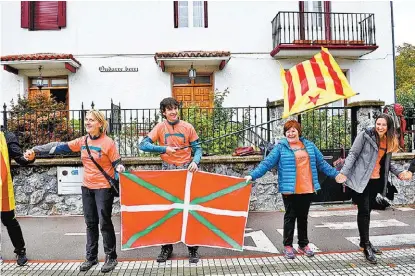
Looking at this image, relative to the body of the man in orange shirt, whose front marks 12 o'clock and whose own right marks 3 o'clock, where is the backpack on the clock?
The backpack is roughly at 9 o'clock from the man in orange shirt.

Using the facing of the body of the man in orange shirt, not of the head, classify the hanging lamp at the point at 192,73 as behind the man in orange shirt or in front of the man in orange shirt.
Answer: behind

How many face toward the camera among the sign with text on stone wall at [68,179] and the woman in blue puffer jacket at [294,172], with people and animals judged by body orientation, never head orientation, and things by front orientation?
2

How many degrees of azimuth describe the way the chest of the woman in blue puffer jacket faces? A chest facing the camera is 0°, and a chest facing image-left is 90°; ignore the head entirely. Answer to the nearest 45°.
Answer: approximately 0°

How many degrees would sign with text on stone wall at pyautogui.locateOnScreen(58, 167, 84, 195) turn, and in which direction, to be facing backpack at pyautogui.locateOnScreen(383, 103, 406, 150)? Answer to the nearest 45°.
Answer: approximately 45° to its left

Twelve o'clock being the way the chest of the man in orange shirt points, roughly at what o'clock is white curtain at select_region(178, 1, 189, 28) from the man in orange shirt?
The white curtain is roughly at 6 o'clock from the man in orange shirt.

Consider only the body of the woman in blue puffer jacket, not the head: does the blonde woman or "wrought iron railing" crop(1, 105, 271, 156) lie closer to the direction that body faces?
the blonde woman

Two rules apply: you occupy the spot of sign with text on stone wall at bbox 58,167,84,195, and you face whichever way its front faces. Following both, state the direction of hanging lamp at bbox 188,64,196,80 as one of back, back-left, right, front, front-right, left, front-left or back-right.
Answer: back-left
